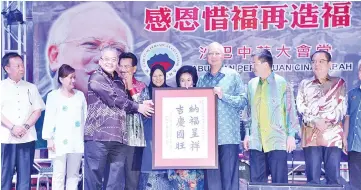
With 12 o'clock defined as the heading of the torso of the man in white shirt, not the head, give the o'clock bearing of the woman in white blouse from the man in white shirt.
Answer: The woman in white blouse is roughly at 10 o'clock from the man in white shirt.

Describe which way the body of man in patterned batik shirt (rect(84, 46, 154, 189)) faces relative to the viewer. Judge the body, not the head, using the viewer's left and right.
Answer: facing the viewer and to the right of the viewer

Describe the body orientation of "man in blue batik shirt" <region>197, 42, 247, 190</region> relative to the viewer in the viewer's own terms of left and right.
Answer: facing the viewer and to the left of the viewer

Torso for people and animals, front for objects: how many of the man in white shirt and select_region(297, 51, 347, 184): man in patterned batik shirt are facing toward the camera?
2

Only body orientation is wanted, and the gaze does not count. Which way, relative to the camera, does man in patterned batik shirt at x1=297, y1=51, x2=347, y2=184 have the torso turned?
toward the camera

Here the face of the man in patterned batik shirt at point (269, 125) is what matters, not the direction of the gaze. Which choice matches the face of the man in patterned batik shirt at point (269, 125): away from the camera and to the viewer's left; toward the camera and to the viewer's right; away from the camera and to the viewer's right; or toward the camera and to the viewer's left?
toward the camera and to the viewer's left

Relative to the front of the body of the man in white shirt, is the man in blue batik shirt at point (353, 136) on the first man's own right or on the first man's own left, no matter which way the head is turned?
on the first man's own left

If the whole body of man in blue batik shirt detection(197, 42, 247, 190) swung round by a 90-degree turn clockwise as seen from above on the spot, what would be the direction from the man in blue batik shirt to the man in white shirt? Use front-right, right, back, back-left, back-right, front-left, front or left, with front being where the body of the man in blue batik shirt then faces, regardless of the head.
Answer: front-left

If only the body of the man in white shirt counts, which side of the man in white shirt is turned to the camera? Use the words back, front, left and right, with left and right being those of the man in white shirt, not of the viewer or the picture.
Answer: front

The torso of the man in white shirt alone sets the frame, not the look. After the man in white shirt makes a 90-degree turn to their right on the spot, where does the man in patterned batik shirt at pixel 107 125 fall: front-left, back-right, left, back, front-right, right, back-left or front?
back-left

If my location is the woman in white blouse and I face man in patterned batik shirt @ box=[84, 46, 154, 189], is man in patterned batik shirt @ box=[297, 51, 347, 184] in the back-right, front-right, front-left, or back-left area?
front-left

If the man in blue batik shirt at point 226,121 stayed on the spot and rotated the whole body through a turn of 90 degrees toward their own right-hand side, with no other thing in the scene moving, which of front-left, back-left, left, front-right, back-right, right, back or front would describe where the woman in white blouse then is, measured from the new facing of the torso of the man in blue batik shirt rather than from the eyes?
front-left
